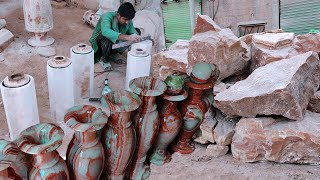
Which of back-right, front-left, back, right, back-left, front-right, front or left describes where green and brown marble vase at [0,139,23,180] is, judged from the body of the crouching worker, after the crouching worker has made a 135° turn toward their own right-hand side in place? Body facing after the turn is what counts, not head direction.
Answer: left

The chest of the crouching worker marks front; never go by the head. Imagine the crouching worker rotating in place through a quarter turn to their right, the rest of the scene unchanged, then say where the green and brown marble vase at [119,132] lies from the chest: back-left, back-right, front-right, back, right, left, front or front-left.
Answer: front-left

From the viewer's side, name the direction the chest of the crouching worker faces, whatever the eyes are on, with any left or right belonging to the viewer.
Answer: facing the viewer and to the right of the viewer

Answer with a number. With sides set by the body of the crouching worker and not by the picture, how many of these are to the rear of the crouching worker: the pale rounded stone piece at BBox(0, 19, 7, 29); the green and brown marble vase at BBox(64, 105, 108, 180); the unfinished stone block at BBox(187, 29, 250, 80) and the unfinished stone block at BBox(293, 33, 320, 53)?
1

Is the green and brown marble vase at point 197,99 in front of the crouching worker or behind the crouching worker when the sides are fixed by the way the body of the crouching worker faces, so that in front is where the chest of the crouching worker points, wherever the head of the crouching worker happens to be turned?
in front

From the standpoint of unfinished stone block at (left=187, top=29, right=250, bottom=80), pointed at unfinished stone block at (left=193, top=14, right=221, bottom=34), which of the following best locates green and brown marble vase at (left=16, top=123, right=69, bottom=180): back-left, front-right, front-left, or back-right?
back-left

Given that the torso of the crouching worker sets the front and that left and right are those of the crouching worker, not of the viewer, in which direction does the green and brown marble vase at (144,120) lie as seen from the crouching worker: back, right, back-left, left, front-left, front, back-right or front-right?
front-right

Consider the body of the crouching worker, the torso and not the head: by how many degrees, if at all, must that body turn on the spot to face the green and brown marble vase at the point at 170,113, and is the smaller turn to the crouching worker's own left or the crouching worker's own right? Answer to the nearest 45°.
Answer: approximately 45° to the crouching worker's own right

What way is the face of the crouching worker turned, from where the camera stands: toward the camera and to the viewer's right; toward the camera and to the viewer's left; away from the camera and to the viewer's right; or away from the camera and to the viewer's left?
toward the camera and to the viewer's right

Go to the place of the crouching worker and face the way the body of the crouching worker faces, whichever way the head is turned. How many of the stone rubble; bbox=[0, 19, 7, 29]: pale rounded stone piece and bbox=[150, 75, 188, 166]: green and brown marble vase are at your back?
1

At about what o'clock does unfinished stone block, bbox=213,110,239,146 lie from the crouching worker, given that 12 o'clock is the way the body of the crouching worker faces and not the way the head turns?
The unfinished stone block is roughly at 1 o'clock from the crouching worker.

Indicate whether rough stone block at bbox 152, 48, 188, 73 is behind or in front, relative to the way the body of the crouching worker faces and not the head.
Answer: in front

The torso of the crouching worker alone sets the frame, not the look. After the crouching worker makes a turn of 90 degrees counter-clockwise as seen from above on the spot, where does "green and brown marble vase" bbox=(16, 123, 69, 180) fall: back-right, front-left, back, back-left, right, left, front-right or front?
back-right

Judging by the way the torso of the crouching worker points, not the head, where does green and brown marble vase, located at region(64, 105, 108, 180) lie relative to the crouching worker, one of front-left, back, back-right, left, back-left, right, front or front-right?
front-right
